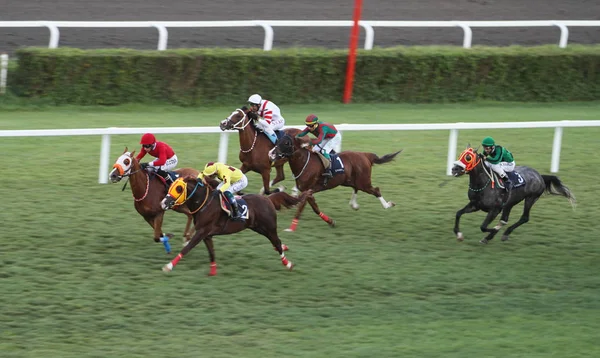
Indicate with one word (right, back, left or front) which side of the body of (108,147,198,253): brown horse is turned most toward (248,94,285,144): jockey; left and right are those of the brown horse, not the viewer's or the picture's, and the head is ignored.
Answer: back

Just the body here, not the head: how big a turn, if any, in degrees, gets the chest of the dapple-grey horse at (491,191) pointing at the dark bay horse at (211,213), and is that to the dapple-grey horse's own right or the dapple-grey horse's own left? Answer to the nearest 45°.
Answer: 0° — it already faces it

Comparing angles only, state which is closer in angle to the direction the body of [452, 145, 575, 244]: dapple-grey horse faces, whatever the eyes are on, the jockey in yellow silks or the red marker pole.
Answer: the jockey in yellow silks

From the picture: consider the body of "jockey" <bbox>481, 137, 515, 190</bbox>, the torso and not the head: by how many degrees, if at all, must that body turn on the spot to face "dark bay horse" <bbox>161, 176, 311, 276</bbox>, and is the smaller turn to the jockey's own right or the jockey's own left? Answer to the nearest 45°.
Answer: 0° — they already face it

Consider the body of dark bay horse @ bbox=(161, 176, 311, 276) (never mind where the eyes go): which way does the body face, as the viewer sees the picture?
to the viewer's left

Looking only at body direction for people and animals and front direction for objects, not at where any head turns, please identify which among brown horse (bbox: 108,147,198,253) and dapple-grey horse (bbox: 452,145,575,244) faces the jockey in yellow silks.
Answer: the dapple-grey horse

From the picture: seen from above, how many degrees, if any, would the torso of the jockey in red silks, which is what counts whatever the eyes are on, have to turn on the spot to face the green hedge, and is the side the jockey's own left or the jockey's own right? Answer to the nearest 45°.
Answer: approximately 135° to the jockey's own right

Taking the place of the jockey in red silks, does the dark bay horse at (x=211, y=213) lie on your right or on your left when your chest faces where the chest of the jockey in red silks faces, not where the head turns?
on your left

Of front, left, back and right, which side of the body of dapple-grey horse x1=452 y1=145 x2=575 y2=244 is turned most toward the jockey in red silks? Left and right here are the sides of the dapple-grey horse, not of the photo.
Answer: front
